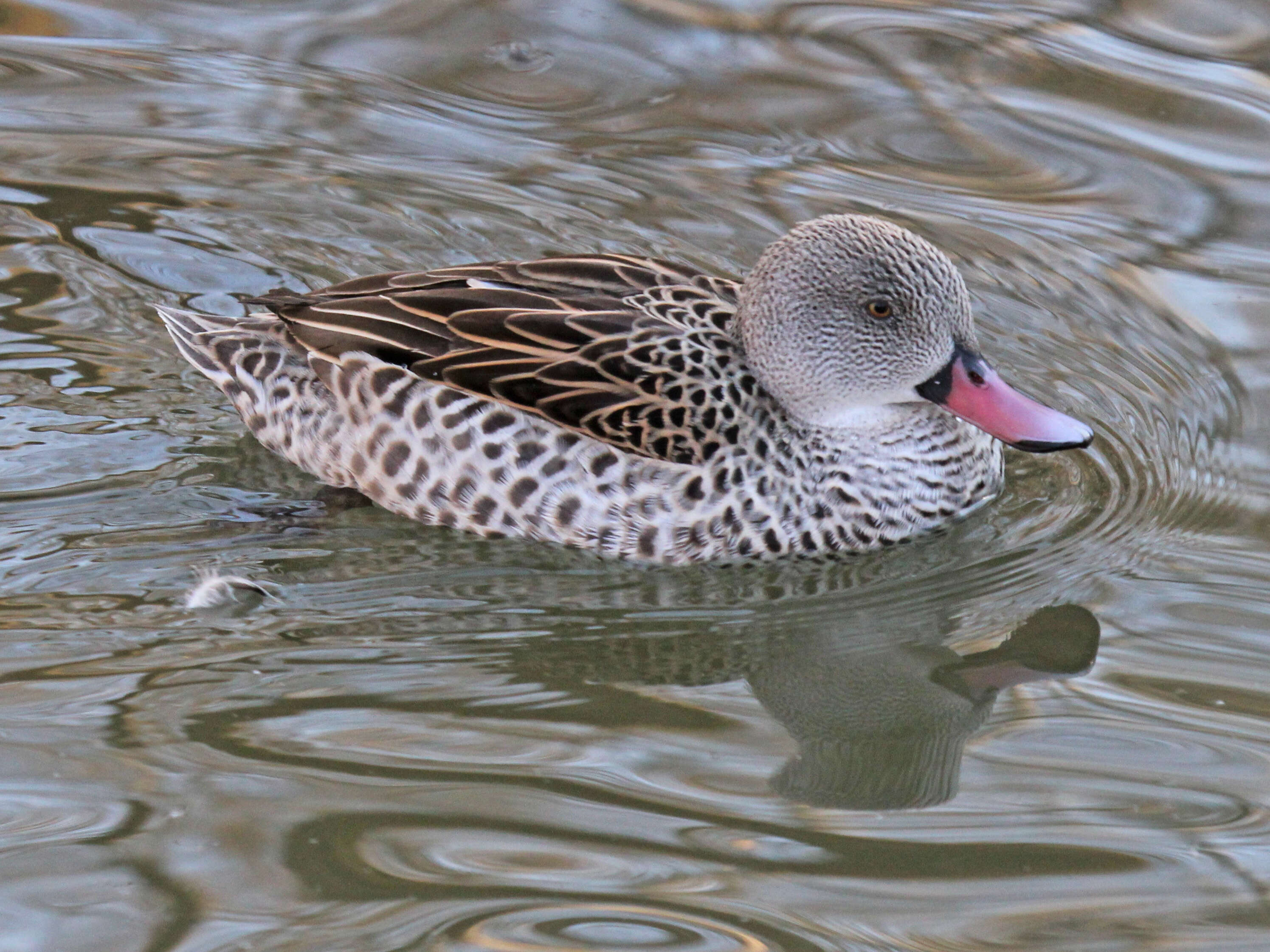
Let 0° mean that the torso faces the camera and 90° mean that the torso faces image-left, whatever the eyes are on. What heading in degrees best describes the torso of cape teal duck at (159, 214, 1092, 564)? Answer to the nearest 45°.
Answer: approximately 270°
